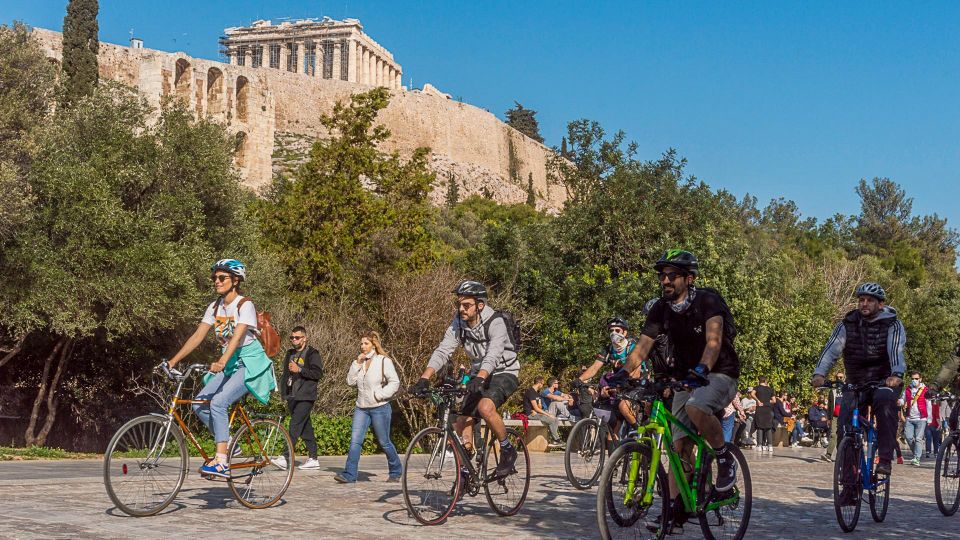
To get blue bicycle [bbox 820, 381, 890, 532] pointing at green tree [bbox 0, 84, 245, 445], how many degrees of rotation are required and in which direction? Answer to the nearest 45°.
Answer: approximately 135° to its right

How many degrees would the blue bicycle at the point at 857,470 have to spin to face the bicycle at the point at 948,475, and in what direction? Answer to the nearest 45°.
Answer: approximately 135° to its left

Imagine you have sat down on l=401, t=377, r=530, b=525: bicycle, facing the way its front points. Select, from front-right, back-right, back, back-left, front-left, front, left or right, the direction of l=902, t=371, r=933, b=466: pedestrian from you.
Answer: back

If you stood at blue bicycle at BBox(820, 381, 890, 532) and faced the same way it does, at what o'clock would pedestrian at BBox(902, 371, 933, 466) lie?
The pedestrian is roughly at 6 o'clock from the blue bicycle.

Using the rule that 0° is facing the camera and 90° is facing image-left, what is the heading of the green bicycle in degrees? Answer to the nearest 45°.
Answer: approximately 45°

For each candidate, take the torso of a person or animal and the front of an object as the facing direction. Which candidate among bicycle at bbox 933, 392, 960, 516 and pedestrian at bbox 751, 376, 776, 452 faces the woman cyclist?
the bicycle

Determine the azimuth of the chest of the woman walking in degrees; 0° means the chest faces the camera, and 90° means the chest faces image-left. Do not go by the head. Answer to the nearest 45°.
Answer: approximately 45°

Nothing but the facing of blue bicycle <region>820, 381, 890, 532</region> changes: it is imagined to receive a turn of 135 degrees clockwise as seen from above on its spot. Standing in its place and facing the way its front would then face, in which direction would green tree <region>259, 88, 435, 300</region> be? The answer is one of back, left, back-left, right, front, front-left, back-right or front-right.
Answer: front

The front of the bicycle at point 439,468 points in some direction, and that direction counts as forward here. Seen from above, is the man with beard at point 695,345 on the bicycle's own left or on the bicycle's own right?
on the bicycle's own left

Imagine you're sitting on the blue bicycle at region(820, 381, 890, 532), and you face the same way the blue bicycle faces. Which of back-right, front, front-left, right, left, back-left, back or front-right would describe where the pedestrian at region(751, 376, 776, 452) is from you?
back

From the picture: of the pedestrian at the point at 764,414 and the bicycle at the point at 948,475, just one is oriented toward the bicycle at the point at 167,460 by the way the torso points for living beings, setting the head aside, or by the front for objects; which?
the bicycle at the point at 948,475

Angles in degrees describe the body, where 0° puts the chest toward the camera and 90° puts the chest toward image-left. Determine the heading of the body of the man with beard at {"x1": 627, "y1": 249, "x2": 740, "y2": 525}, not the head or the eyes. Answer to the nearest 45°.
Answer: approximately 45°
